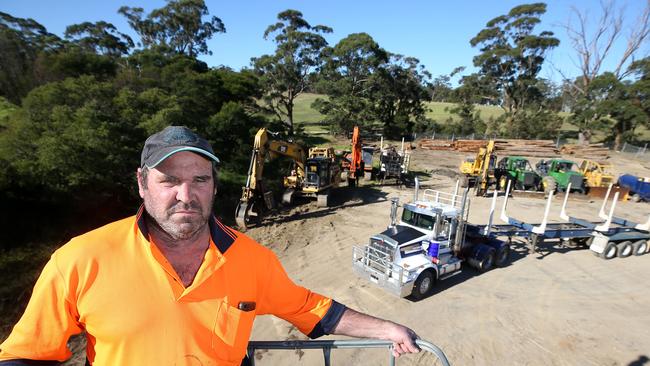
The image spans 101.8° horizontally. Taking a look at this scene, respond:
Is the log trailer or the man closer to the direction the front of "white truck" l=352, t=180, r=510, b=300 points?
the man

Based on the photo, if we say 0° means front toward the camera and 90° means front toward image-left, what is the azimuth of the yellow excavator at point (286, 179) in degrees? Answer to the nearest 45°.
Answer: approximately 45°

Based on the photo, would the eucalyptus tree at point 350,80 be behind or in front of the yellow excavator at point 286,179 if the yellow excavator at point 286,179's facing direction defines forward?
behind

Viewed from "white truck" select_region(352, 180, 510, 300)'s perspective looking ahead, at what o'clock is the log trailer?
The log trailer is roughly at 6 o'clock from the white truck.

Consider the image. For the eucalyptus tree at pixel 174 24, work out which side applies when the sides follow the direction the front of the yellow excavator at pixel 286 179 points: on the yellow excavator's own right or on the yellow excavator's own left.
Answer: on the yellow excavator's own right

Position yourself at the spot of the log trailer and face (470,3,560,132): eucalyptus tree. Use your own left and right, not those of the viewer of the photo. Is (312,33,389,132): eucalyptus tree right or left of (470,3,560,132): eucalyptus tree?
left

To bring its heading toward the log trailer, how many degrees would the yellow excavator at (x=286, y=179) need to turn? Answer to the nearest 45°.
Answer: approximately 90° to its left

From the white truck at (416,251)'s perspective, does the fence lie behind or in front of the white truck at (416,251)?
behind

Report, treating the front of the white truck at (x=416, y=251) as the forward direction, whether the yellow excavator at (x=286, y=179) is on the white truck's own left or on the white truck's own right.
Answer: on the white truck's own right

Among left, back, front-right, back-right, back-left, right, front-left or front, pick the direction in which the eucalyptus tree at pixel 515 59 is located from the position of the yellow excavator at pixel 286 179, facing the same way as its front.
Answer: back

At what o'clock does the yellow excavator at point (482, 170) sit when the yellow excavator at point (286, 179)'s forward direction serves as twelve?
the yellow excavator at point (482, 170) is roughly at 7 o'clock from the yellow excavator at point (286, 179).

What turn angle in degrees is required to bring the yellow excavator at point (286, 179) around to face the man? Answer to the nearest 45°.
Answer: approximately 45° to its left
